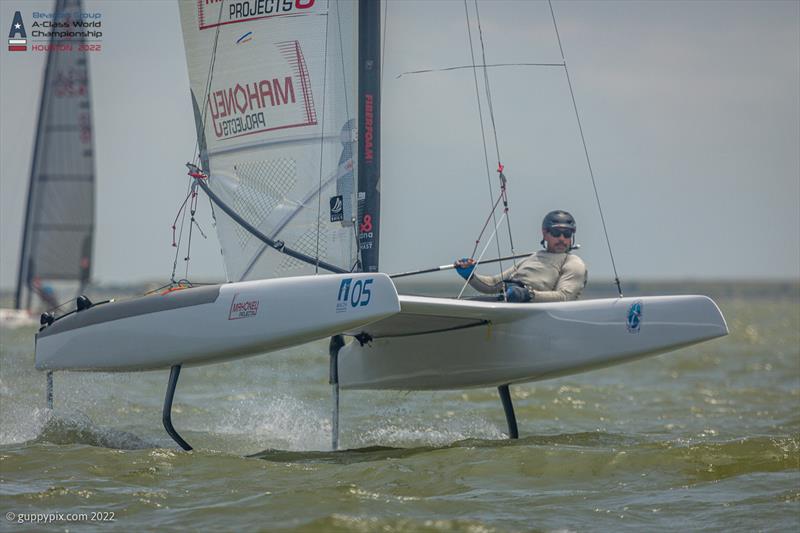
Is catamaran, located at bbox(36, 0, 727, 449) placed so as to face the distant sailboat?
no
